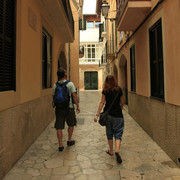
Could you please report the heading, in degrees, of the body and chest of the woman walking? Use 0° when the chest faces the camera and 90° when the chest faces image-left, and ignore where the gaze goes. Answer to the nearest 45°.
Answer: approximately 180°

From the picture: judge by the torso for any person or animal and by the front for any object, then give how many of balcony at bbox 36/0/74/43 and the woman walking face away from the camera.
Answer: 1

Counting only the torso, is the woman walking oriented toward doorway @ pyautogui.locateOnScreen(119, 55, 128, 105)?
yes

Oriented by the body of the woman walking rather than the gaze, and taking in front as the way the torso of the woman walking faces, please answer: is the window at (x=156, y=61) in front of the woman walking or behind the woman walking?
in front

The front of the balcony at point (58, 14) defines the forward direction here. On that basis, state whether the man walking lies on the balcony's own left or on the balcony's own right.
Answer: on the balcony's own right

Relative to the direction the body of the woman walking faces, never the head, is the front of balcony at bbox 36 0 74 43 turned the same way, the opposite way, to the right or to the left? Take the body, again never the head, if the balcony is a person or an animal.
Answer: to the right

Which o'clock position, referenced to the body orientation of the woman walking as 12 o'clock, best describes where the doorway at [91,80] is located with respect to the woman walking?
The doorway is roughly at 12 o'clock from the woman walking.

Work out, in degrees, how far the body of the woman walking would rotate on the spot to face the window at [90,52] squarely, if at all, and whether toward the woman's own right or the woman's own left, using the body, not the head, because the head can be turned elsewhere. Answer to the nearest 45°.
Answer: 0° — they already face it

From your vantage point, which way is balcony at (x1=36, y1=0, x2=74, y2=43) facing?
to the viewer's right

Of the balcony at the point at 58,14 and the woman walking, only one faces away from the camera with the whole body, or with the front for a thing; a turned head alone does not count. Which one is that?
the woman walking

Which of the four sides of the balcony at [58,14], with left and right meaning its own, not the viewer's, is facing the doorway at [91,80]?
left

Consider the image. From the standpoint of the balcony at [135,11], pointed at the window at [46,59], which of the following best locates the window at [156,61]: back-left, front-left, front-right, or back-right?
back-left

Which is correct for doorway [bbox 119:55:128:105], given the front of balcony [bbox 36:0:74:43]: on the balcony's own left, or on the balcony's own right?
on the balcony's own left
